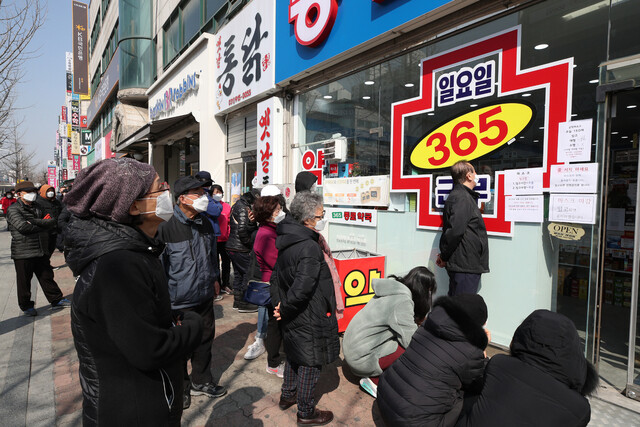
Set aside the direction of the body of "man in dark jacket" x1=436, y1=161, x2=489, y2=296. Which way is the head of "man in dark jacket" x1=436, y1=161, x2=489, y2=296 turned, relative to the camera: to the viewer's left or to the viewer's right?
to the viewer's right

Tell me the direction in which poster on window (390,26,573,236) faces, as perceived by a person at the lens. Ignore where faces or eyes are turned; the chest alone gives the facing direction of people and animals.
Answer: facing the viewer and to the left of the viewer

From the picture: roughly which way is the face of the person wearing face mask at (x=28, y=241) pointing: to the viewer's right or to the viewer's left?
to the viewer's right

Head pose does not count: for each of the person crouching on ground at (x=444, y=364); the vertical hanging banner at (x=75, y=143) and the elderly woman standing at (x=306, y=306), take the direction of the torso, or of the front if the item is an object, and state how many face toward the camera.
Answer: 1

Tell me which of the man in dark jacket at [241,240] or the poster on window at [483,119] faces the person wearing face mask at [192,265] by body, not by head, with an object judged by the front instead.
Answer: the poster on window

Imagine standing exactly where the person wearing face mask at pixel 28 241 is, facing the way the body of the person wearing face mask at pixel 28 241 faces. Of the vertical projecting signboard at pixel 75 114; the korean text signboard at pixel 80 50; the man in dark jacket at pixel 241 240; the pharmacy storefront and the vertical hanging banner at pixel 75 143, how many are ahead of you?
2

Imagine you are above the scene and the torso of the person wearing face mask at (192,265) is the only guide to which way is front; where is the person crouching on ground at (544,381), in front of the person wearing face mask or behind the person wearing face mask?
in front

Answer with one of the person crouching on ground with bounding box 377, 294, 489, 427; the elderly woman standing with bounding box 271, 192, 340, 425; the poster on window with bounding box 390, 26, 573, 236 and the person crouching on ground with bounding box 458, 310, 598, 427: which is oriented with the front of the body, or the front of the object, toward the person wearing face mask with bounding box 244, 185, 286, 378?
the poster on window

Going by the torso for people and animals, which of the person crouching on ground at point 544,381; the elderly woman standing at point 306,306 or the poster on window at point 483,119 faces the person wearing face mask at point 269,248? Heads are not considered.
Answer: the poster on window

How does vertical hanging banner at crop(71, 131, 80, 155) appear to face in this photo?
toward the camera

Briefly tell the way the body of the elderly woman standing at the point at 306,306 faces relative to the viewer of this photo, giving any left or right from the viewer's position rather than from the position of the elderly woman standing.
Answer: facing to the right of the viewer

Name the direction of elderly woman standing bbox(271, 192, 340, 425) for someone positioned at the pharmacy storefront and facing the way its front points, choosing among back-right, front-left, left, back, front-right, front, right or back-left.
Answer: front

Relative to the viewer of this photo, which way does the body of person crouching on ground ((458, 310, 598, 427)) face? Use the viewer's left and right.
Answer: facing away from the viewer and to the right of the viewer

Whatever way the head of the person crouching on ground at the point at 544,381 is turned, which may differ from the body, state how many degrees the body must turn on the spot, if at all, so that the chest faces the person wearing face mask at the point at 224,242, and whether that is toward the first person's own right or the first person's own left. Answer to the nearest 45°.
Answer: approximately 90° to the first person's own left

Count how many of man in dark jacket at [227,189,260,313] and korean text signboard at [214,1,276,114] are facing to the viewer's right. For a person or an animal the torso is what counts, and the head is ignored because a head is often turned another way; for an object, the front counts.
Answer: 1

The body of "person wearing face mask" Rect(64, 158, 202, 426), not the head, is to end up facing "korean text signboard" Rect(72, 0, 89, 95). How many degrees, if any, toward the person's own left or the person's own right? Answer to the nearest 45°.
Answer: approximately 90° to the person's own left

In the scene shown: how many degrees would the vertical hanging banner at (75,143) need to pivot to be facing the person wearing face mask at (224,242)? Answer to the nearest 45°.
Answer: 0° — it already faces them
